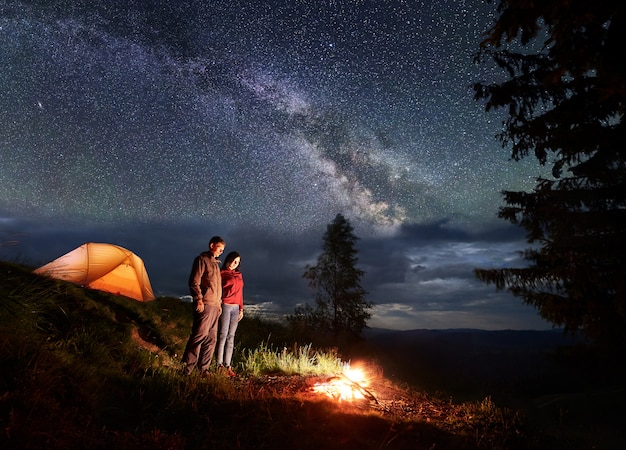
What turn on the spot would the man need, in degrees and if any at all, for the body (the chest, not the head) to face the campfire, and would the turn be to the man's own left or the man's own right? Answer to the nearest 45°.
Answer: approximately 45° to the man's own left

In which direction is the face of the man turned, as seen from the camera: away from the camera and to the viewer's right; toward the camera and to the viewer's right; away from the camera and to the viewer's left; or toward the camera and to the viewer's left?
toward the camera and to the viewer's right

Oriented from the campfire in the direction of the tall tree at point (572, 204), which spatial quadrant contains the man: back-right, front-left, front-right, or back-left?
back-left

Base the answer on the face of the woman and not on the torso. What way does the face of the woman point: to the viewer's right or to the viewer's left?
to the viewer's right

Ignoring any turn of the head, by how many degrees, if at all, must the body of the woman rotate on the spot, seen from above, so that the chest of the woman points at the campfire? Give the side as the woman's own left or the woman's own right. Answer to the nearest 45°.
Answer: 0° — they already face it

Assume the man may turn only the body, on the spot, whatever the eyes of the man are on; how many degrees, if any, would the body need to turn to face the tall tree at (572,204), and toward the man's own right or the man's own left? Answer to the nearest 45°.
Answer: approximately 45° to the man's own left

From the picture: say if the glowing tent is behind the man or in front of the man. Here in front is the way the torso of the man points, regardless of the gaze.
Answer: behind

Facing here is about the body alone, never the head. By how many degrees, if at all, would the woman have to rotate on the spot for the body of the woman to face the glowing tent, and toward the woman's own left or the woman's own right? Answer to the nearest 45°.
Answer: approximately 180°

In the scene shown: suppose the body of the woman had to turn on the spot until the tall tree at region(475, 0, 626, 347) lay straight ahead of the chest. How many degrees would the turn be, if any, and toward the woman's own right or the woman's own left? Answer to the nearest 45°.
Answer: approximately 45° to the woman's own left

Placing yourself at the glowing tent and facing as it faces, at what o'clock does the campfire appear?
The campfire is roughly at 1 o'clock from the glowing tent.
